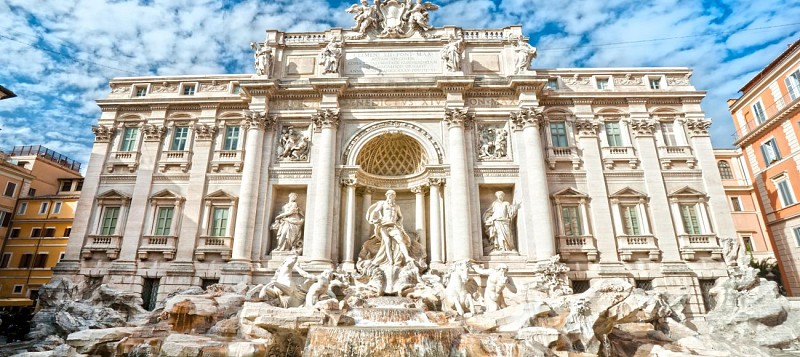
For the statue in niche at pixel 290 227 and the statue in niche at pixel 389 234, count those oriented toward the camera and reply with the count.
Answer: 2

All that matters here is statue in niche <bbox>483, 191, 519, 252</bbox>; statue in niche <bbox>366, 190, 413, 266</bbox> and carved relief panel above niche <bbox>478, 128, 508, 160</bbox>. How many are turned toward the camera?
3

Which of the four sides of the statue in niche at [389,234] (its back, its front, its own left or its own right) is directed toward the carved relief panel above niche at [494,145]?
left

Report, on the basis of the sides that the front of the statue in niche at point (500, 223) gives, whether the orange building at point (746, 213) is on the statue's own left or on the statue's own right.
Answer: on the statue's own left

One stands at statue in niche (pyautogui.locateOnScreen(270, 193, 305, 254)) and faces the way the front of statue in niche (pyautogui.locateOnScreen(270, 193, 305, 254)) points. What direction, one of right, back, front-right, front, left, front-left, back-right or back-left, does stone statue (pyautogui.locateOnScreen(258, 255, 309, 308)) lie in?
front

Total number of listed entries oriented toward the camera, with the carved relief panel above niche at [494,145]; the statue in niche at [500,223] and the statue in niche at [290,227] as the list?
3

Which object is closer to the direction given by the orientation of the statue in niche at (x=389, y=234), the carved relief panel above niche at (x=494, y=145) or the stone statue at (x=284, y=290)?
the stone statue

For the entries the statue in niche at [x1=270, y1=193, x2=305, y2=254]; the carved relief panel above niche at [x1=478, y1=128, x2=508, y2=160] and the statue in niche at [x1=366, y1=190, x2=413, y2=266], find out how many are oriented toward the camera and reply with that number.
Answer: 3

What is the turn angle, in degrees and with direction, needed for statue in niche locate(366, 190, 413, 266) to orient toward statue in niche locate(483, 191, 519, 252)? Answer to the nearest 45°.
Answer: approximately 90° to its left

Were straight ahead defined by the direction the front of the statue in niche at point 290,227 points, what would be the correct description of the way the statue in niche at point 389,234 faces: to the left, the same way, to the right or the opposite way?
the same way

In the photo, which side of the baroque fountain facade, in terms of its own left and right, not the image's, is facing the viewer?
front

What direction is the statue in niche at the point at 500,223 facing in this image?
toward the camera

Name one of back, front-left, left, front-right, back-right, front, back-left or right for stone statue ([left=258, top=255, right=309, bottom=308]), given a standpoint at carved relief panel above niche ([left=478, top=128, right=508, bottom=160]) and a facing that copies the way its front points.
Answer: front-right

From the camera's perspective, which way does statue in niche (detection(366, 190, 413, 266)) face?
toward the camera

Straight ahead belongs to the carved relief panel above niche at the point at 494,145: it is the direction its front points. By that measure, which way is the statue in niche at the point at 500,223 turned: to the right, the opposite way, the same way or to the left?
the same way

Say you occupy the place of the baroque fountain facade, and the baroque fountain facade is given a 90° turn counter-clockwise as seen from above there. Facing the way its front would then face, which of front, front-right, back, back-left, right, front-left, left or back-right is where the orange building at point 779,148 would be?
front

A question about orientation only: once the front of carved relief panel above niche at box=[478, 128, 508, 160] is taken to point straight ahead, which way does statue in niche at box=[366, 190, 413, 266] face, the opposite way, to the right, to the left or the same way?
the same way
